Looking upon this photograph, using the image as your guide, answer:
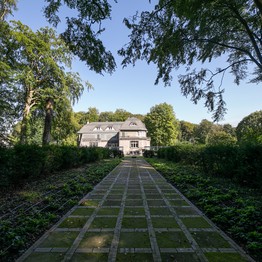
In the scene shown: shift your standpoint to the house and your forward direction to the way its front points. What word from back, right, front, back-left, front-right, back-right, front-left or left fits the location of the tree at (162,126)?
left

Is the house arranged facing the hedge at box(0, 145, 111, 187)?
yes

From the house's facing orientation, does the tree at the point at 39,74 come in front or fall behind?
in front

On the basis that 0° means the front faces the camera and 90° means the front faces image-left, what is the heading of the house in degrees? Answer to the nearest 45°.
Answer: approximately 0°

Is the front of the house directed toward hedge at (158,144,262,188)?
yes
